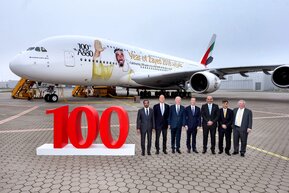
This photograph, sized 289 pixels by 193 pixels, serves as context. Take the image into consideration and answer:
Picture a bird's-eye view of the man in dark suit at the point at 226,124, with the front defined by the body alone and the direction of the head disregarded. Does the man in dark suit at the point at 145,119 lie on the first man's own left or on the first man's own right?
on the first man's own right

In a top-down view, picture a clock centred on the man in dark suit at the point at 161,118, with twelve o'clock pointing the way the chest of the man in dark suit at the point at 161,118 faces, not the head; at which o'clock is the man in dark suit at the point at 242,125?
the man in dark suit at the point at 242,125 is roughly at 9 o'clock from the man in dark suit at the point at 161,118.

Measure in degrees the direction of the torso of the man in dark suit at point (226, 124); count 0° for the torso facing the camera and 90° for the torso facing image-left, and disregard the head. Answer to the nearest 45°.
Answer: approximately 0°

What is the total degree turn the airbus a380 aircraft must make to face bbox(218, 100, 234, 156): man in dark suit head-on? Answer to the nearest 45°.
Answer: approximately 90° to its left

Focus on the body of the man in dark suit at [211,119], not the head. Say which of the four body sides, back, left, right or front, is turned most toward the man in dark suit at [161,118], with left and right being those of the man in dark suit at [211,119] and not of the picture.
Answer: right

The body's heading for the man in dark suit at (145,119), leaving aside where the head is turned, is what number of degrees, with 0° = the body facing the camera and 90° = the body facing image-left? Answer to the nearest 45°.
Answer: approximately 0°

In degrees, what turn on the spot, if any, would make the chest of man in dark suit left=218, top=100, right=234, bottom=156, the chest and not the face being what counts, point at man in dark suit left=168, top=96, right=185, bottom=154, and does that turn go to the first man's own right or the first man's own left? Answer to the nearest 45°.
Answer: approximately 90° to the first man's own right
